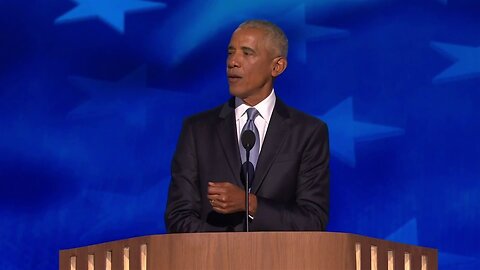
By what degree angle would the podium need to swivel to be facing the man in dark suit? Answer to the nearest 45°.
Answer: approximately 180°

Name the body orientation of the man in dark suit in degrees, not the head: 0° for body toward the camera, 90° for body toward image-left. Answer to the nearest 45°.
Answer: approximately 0°

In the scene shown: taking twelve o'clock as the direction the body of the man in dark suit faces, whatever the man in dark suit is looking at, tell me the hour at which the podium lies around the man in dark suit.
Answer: The podium is roughly at 12 o'clock from the man in dark suit.

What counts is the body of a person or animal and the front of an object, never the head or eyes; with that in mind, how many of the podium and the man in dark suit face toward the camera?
2
